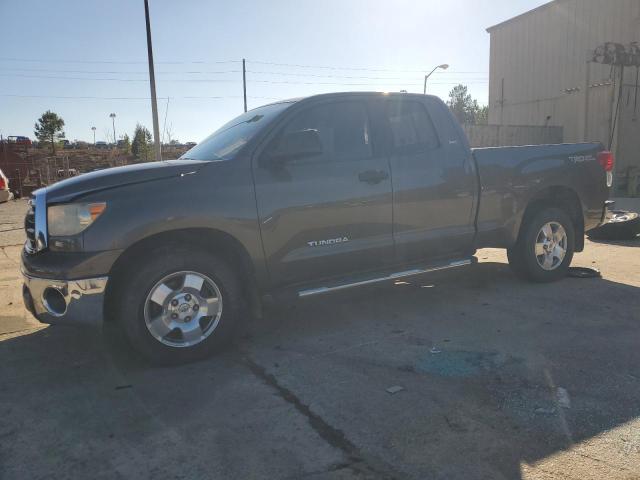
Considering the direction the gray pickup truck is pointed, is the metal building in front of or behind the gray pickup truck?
behind

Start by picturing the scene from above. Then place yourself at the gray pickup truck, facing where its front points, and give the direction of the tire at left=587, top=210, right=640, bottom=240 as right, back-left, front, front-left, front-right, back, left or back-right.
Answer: back

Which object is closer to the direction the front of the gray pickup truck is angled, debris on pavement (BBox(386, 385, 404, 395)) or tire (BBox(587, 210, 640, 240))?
the debris on pavement

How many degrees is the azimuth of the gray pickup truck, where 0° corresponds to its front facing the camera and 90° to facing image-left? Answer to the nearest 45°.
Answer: approximately 45°

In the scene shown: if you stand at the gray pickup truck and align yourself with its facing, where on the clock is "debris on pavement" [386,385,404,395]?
The debris on pavement is roughly at 9 o'clock from the gray pickup truck.

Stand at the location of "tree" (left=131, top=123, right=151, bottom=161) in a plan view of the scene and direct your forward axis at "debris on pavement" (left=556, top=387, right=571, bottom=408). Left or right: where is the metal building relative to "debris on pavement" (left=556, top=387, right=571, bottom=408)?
left

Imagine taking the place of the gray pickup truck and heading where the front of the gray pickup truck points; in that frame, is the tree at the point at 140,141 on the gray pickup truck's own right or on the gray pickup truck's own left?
on the gray pickup truck's own right

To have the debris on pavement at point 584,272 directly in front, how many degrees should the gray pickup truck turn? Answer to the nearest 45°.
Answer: approximately 180°

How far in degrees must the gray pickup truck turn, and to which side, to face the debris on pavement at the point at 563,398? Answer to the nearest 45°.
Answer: approximately 90° to its left
